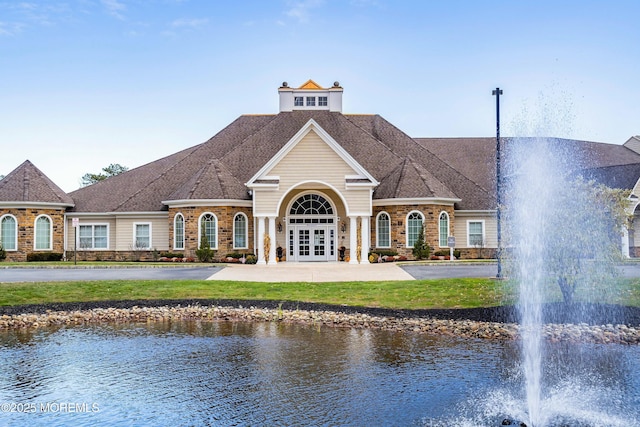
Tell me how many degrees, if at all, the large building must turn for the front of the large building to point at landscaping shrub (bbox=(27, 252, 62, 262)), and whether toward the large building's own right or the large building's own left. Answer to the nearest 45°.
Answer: approximately 90° to the large building's own right

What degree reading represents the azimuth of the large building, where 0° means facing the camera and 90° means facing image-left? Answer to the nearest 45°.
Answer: approximately 0°

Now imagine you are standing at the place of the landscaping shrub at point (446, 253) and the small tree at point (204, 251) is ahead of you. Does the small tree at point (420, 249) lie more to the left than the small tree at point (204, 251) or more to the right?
left

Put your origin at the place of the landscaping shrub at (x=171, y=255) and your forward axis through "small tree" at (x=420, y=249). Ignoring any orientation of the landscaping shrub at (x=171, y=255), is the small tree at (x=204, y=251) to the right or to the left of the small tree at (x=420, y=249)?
right

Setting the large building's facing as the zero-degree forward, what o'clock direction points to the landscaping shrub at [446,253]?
The landscaping shrub is roughly at 9 o'clock from the large building.

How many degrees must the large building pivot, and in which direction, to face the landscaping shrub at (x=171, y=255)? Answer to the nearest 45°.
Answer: approximately 90° to its right
